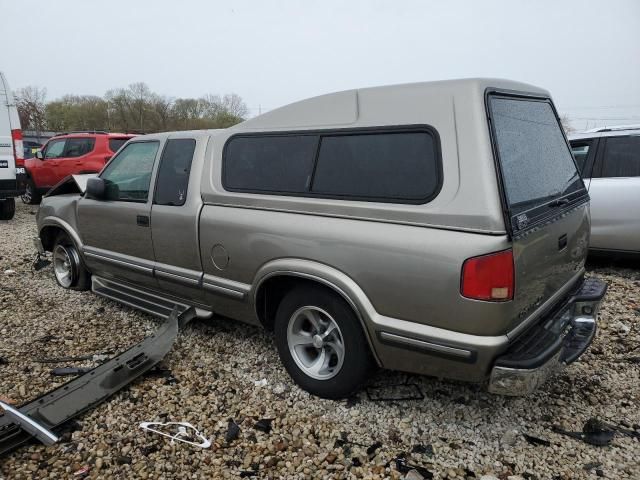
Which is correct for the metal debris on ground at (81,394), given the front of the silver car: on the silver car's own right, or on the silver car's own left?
on the silver car's own left

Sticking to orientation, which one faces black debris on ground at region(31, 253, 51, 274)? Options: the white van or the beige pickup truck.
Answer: the beige pickup truck

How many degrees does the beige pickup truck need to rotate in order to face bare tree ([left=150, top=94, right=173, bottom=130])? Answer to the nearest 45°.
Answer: approximately 45° to its right

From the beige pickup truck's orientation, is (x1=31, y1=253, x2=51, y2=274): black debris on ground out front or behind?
out front
